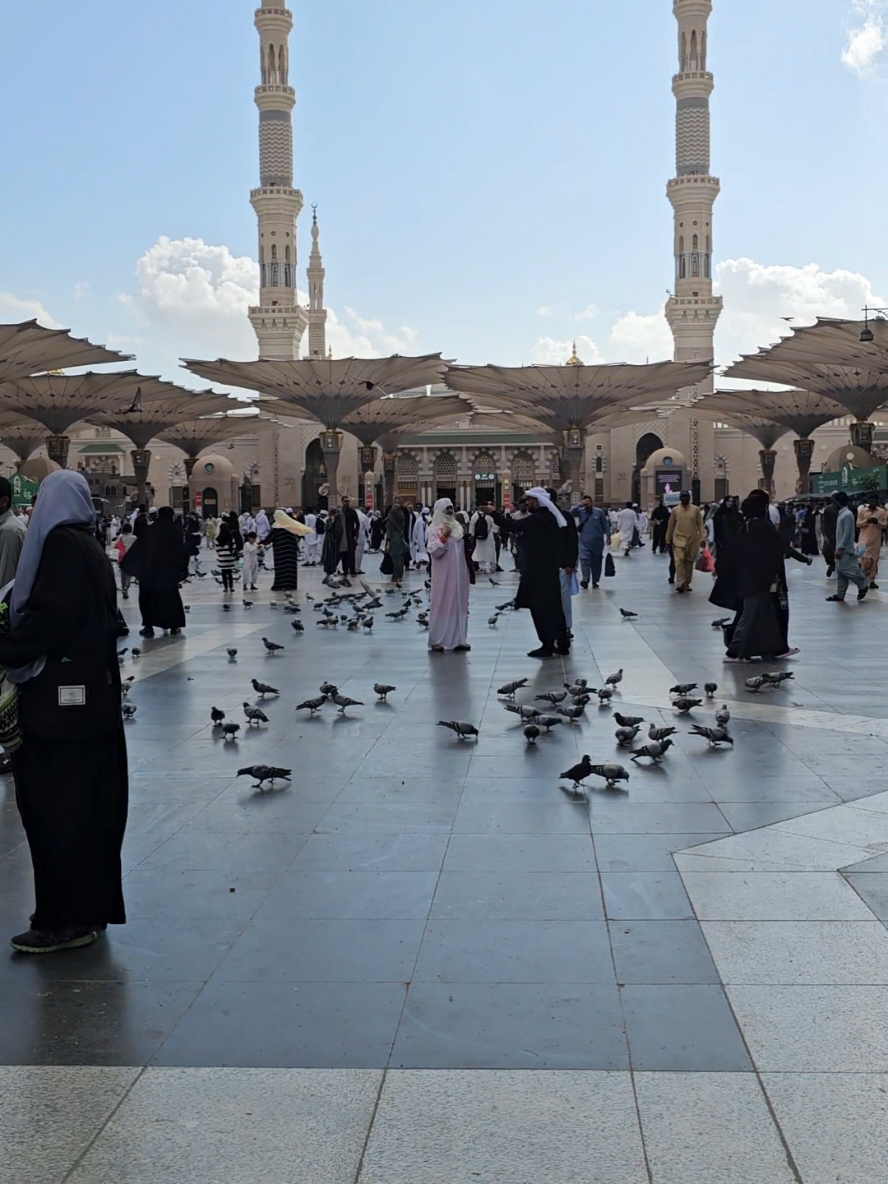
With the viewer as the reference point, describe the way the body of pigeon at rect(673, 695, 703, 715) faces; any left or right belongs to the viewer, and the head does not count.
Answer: facing to the left of the viewer

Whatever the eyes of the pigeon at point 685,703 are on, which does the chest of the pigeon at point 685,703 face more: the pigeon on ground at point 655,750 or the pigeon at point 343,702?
the pigeon

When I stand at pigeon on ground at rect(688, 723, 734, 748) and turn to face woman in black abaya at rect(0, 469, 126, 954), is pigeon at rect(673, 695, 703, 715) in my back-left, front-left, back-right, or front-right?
back-right

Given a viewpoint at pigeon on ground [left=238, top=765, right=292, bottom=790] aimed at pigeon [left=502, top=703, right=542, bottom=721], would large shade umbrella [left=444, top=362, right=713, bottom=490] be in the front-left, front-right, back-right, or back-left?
front-left

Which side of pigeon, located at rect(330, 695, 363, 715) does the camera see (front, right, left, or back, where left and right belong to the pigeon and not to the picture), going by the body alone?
left

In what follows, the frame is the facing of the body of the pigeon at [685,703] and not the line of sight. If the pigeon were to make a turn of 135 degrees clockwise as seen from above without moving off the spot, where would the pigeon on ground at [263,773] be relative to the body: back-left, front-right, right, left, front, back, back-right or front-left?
back
